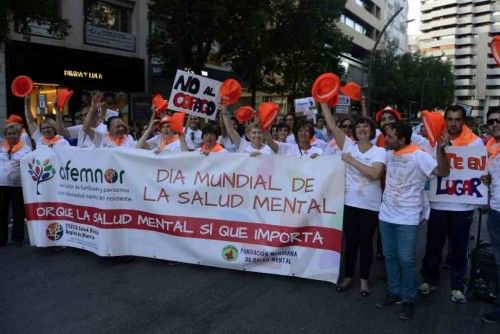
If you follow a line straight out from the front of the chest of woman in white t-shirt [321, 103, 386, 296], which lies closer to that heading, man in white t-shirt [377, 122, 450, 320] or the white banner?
the man in white t-shirt

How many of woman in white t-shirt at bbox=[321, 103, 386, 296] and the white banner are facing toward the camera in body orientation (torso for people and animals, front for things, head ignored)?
2

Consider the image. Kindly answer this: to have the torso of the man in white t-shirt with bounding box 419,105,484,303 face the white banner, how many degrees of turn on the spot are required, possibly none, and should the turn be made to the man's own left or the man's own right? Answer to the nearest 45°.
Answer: approximately 90° to the man's own right

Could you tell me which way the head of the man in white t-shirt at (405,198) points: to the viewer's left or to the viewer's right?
to the viewer's left

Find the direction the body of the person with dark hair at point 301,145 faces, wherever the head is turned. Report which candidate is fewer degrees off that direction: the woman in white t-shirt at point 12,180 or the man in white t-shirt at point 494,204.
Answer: the man in white t-shirt

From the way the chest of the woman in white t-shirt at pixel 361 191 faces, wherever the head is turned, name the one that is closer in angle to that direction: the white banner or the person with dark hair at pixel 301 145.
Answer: the white banner

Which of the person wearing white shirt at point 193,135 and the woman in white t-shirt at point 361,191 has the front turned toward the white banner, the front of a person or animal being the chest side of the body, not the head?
the person wearing white shirt

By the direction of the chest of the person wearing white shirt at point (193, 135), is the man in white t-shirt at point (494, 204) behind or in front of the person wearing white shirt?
in front

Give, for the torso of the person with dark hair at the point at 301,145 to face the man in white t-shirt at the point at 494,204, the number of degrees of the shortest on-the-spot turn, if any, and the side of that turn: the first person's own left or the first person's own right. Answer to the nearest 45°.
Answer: approximately 45° to the first person's own left

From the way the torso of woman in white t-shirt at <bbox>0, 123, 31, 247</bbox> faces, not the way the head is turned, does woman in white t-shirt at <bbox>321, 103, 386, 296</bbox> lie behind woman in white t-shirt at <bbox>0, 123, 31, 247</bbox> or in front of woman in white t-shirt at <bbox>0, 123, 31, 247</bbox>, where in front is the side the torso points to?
in front

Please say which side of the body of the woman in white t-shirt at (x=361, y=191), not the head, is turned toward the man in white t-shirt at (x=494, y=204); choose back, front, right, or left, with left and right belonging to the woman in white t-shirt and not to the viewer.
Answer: left

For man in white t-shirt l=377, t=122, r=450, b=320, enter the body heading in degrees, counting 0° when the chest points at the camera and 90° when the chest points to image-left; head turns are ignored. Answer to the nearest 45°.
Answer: approximately 45°
